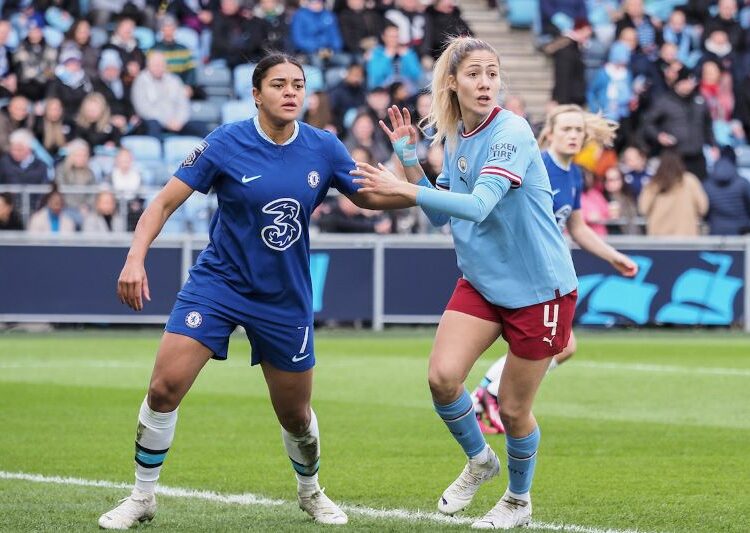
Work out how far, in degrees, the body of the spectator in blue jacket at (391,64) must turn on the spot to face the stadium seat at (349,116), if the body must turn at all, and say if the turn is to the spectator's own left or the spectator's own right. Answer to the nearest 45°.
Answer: approximately 45° to the spectator's own right

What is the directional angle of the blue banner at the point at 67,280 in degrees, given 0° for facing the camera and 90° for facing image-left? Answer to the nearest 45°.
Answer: approximately 0°

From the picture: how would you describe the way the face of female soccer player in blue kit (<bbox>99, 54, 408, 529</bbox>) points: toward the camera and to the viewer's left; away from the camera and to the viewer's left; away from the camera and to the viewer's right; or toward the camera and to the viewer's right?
toward the camera and to the viewer's right

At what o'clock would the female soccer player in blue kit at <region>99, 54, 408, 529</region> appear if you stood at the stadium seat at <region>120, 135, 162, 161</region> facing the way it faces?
The female soccer player in blue kit is roughly at 12 o'clock from the stadium seat.

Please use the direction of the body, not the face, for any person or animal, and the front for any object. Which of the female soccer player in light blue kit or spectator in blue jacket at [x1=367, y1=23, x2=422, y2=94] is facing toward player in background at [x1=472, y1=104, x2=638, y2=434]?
the spectator in blue jacket

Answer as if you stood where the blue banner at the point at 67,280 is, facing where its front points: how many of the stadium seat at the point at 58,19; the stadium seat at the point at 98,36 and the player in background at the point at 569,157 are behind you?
2

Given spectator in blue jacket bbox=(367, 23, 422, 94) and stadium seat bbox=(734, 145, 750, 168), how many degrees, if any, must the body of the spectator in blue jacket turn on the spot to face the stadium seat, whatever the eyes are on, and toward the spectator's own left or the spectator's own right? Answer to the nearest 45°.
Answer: approximately 90° to the spectator's own left

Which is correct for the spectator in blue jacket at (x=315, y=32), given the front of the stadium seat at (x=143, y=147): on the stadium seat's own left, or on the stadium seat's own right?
on the stadium seat's own left

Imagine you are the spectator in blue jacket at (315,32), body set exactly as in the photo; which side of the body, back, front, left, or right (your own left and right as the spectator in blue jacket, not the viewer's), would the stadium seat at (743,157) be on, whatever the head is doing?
left

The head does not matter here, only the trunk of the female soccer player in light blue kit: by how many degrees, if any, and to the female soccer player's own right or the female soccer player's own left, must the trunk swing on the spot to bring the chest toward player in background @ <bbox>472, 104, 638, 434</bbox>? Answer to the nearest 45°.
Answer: approximately 135° to the female soccer player's own right
